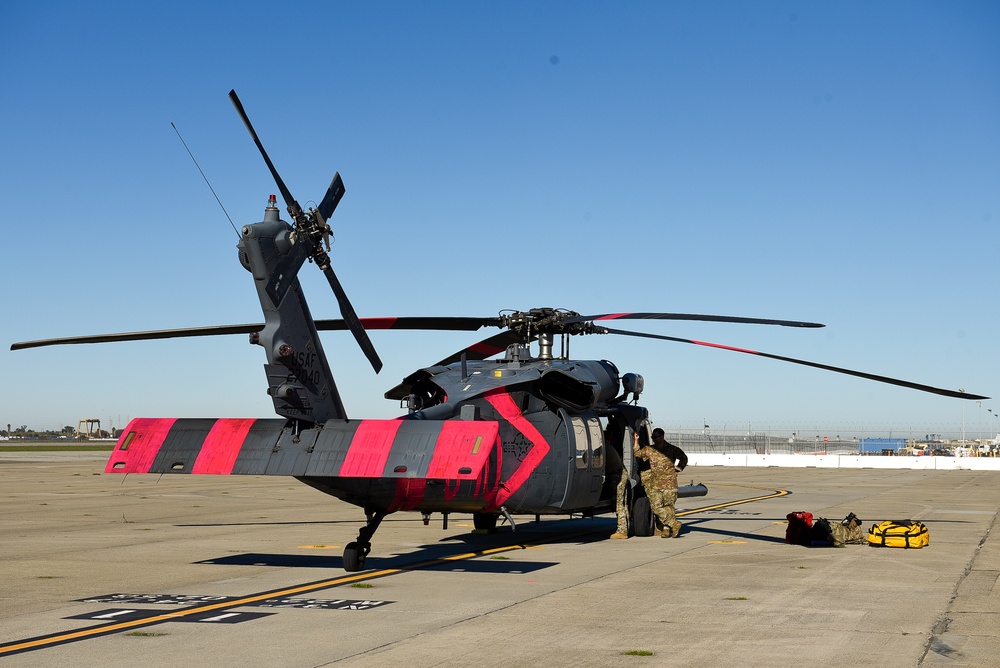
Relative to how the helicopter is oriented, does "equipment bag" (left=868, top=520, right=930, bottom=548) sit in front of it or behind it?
in front

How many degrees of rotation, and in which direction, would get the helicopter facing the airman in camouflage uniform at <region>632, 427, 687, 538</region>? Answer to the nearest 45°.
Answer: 0° — it already faces them

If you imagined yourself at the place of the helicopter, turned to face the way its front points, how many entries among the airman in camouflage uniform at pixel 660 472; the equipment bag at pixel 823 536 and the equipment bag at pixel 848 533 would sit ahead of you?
3

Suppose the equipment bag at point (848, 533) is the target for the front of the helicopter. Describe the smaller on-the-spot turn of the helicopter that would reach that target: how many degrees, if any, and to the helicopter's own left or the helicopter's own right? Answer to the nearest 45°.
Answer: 0° — it already faces it

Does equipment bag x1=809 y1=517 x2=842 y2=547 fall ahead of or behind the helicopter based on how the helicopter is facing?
ahead

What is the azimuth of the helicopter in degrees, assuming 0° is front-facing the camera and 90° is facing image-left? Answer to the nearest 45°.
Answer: approximately 225°

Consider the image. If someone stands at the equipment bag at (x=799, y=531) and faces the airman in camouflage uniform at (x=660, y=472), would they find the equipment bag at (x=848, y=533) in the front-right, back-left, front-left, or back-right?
back-right
